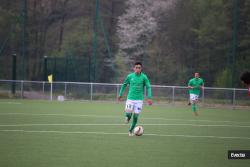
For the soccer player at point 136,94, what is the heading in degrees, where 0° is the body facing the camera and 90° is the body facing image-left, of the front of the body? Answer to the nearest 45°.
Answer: approximately 0°

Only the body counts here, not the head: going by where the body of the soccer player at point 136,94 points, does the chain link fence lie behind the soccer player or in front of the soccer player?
behind
